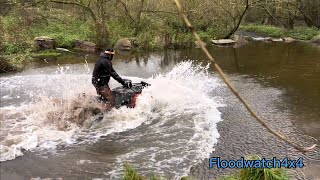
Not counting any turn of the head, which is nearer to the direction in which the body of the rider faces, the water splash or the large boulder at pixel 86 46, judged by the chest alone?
the water splash

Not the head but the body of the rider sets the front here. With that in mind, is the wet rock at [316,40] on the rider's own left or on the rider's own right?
on the rider's own left

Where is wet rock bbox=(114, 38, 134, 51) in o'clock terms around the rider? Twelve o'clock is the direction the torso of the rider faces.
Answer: The wet rock is roughly at 9 o'clock from the rider.

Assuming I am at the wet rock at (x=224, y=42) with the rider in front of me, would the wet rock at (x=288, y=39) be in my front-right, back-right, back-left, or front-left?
back-left

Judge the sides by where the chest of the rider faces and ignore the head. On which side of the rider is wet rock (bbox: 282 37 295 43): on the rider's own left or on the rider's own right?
on the rider's own left

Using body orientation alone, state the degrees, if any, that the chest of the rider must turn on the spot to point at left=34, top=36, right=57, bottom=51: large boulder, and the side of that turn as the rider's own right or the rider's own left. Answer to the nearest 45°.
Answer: approximately 90° to the rider's own left

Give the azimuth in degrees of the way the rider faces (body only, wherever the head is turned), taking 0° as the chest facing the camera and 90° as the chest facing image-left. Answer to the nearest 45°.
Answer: approximately 270°

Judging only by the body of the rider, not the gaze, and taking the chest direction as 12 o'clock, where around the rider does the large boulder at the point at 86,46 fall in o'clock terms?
The large boulder is roughly at 9 o'clock from the rider.

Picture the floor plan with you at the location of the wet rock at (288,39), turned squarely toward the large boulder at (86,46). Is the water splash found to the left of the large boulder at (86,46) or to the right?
left

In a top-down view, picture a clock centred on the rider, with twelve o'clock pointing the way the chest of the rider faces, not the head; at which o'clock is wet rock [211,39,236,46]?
The wet rock is roughly at 10 o'clock from the rider.

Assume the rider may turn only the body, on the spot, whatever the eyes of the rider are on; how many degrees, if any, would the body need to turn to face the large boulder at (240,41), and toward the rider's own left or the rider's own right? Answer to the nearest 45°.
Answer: approximately 45° to the rider's own left
